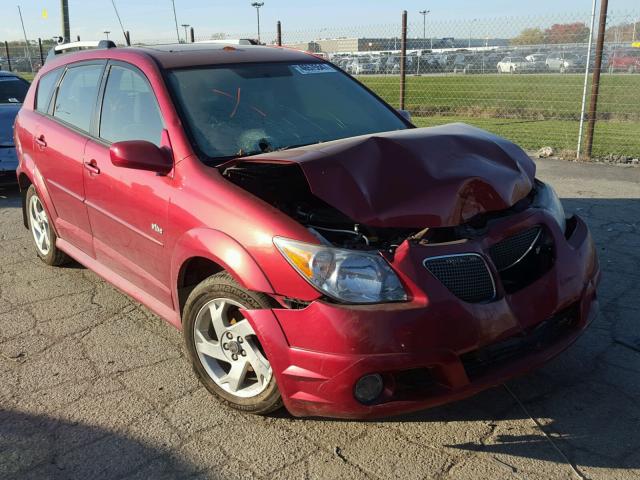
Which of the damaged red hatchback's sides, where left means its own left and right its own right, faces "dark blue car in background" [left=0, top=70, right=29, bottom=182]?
back

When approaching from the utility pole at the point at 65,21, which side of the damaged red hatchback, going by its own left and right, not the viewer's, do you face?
back

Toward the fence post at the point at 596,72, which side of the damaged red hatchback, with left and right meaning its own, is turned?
left

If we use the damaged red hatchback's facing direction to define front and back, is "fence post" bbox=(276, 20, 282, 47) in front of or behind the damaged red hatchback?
behind

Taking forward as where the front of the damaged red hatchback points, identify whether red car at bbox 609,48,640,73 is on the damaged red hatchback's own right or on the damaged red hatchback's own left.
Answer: on the damaged red hatchback's own left

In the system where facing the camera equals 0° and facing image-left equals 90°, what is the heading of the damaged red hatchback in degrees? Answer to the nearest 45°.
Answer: approximately 315°
